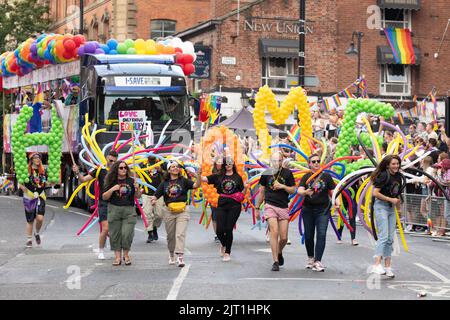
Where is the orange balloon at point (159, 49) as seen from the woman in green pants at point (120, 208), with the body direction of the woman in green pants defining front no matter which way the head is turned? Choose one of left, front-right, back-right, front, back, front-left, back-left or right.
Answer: back

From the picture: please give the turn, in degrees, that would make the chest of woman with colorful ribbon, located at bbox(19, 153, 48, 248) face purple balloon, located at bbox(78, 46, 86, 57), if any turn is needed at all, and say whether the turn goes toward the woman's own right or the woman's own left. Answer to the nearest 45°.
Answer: approximately 180°

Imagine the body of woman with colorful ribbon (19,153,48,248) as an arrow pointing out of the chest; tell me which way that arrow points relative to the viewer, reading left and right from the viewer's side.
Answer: facing the viewer

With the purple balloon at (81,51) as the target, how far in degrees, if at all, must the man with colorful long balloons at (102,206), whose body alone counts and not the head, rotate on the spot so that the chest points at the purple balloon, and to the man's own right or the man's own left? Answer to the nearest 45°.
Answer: approximately 180°

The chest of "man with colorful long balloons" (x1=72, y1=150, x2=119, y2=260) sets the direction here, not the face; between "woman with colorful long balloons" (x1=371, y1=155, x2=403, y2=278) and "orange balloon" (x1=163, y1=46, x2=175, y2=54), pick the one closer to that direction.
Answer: the woman with colorful long balloons

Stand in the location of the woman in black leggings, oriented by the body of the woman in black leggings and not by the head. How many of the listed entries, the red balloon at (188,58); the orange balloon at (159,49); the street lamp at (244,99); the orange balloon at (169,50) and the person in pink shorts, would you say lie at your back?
4

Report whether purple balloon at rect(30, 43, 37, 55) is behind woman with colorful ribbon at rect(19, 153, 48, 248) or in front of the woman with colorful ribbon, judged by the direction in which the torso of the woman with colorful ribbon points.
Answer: behind

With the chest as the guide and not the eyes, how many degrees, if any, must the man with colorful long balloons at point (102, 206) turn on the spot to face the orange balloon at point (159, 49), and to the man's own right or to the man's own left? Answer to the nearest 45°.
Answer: approximately 180°

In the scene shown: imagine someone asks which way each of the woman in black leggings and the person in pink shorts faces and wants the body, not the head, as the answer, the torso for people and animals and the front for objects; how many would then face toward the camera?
2
